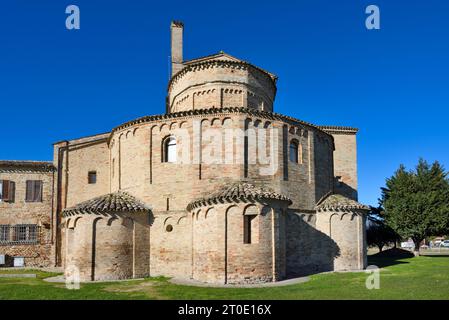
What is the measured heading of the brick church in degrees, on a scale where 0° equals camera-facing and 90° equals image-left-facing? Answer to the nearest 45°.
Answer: approximately 180°
